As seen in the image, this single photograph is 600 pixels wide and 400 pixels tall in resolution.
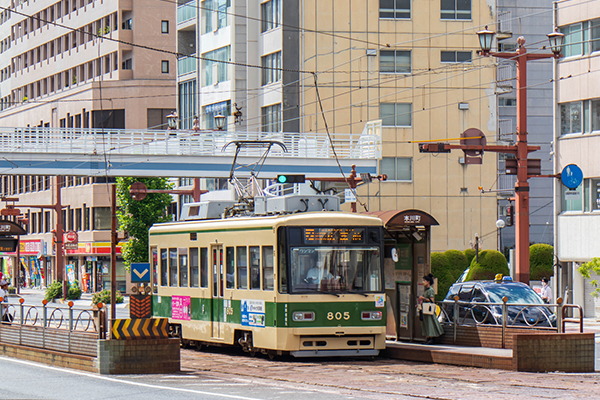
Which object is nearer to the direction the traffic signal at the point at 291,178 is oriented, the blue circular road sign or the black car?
the black car

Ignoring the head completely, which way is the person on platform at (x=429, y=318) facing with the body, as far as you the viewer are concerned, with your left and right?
facing to the left of the viewer

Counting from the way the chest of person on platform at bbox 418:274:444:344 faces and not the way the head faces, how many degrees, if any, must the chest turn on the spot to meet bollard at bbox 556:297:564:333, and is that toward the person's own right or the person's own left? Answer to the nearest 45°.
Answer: approximately 135° to the person's own left

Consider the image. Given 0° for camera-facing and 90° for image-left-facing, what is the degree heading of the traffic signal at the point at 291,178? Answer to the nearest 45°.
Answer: approximately 0°

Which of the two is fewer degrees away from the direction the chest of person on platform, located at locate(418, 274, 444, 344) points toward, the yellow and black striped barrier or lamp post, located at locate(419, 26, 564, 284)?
the yellow and black striped barrier
